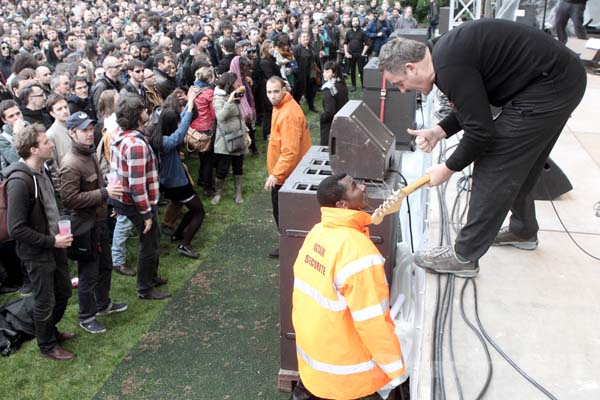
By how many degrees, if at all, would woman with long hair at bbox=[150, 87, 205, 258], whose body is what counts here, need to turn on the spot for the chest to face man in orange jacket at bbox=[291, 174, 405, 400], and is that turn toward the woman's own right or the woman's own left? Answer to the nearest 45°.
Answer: approximately 90° to the woman's own right

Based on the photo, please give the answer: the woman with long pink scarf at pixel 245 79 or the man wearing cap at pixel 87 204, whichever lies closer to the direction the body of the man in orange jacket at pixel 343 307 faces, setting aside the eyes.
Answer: the woman with long pink scarf

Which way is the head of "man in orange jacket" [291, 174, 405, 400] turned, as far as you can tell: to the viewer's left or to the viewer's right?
to the viewer's right

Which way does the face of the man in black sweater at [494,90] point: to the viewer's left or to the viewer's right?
to the viewer's left

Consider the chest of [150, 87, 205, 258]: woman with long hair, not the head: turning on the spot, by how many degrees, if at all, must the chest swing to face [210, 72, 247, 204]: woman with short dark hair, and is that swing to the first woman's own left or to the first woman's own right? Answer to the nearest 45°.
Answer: approximately 45° to the first woman's own left

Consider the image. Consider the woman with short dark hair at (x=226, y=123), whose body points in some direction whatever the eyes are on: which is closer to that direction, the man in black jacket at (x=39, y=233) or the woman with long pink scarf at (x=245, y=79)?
the woman with long pink scarf

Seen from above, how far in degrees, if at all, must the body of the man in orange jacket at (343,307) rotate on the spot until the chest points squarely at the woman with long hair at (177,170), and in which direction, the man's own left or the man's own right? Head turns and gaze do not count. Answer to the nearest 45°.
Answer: approximately 90° to the man's own left

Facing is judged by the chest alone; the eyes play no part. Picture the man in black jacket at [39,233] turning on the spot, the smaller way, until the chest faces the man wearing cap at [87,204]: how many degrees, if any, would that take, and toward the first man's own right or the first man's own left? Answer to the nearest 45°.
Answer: approximately 45° to the first man's own left

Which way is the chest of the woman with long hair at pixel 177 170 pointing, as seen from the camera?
to the viewer's right

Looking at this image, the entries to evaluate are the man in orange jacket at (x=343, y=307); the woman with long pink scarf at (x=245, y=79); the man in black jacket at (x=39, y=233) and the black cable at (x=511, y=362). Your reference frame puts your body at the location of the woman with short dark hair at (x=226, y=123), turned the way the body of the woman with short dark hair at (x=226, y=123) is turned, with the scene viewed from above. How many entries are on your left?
1
